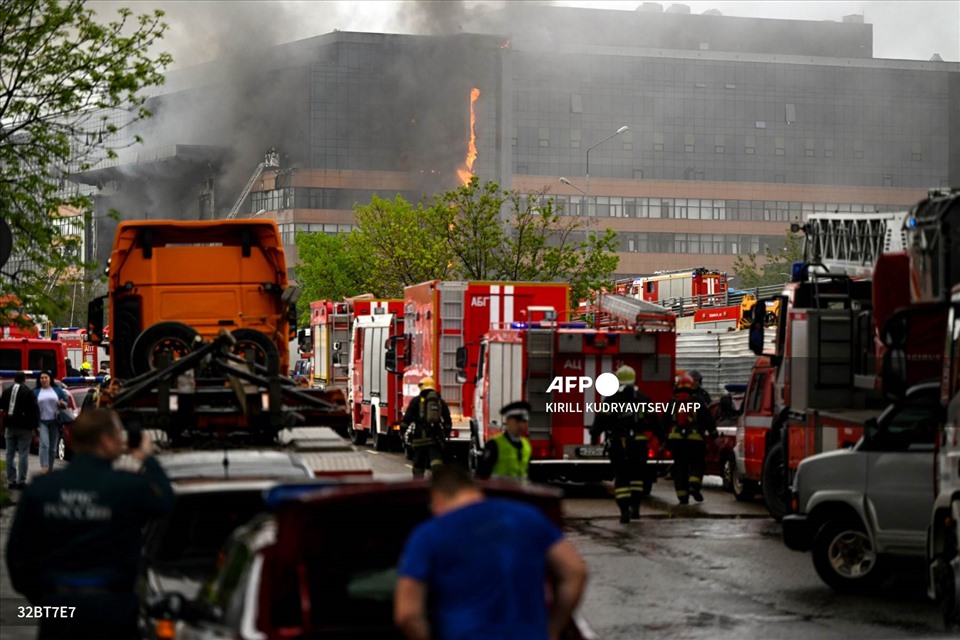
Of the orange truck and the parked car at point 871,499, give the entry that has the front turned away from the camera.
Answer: the orange truck

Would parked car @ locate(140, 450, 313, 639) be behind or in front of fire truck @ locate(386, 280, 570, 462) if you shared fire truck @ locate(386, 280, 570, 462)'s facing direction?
behind

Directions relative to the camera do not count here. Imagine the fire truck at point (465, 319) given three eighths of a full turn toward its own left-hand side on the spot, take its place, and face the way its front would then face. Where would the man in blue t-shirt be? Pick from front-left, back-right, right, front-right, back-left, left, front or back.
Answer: left

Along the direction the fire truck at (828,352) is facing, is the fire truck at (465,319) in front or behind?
in front

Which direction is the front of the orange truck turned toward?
away from the camera

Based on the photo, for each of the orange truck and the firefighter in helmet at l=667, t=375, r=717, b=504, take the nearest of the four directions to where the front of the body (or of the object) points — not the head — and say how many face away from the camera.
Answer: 2

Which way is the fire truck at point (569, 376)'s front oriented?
away from the camera

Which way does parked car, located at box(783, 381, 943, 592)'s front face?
to the viewer's left

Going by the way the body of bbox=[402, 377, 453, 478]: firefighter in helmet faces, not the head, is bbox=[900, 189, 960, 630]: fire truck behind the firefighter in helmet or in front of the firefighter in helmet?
behind

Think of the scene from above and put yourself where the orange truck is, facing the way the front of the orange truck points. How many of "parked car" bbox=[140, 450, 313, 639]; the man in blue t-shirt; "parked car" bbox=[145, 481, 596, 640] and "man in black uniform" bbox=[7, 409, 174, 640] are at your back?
4

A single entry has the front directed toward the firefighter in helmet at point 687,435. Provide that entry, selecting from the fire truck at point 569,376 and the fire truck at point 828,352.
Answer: the fire truck at point 828,352

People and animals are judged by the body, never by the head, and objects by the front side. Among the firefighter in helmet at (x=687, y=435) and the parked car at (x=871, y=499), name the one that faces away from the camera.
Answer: the firefighter in helmet

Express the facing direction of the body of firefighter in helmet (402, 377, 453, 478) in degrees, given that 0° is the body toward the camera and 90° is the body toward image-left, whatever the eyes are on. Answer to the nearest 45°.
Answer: approximately 180°
